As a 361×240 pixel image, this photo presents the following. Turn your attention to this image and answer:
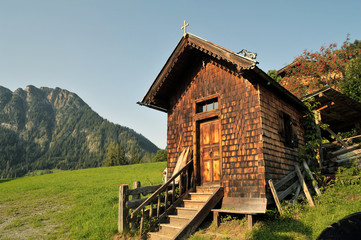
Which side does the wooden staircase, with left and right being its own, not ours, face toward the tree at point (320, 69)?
back

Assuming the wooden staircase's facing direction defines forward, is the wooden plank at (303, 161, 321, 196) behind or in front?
behind

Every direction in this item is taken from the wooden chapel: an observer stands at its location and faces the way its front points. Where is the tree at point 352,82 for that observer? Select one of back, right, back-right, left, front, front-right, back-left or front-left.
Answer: back

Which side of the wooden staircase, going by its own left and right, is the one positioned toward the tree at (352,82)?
back

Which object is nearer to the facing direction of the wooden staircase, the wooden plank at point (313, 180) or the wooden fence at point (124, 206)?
the wooden fence

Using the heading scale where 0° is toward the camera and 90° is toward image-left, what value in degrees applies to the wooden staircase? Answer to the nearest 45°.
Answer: approximately 45°

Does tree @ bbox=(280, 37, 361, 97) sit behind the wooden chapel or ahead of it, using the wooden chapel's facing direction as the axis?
behind

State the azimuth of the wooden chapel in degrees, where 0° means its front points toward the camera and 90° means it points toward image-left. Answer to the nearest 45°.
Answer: approximately 45°
